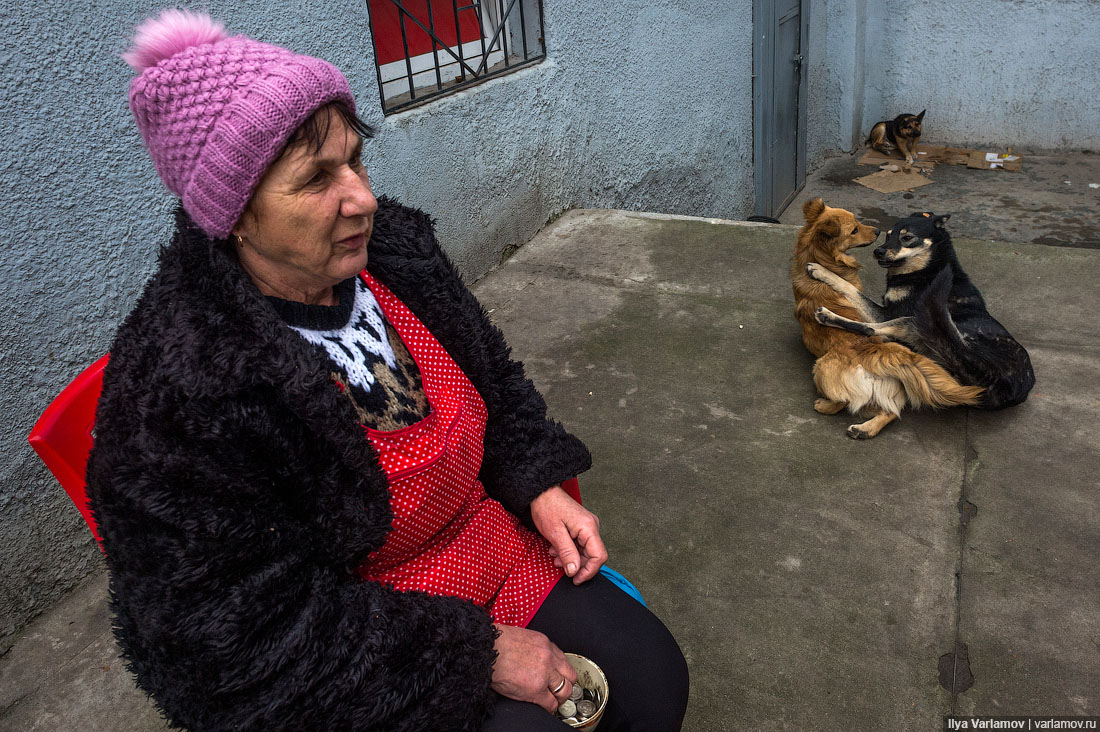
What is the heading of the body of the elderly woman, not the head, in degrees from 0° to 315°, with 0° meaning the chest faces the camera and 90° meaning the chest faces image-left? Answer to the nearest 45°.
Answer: approximately 315°

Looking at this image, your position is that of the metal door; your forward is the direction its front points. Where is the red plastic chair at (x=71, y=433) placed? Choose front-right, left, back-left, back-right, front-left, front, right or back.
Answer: front-right

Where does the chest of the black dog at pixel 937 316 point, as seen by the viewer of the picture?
to the viewer's left

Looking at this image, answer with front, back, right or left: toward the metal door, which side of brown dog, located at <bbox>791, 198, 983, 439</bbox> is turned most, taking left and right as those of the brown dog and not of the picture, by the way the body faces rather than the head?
left

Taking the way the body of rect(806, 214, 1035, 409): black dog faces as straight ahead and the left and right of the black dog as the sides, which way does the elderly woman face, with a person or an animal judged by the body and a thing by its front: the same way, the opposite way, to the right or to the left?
the opposite way

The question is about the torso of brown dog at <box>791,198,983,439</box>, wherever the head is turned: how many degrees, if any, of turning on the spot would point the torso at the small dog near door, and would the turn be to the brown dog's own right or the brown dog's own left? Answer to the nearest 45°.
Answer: approximately 90° to the brown dog's own left

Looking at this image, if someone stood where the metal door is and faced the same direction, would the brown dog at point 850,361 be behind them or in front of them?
in front

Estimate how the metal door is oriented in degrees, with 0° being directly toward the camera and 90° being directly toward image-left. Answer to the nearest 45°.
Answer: approximately 315°

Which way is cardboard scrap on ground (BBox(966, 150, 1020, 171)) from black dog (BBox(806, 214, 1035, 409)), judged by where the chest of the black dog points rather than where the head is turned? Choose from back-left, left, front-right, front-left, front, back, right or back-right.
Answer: right

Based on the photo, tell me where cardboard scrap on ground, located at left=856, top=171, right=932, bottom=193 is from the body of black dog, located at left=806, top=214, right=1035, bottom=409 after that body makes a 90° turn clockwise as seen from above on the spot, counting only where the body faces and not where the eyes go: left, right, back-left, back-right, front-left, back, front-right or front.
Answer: front

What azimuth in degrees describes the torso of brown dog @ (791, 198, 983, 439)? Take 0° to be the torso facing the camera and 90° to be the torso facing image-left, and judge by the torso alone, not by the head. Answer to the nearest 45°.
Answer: approximately 270°
